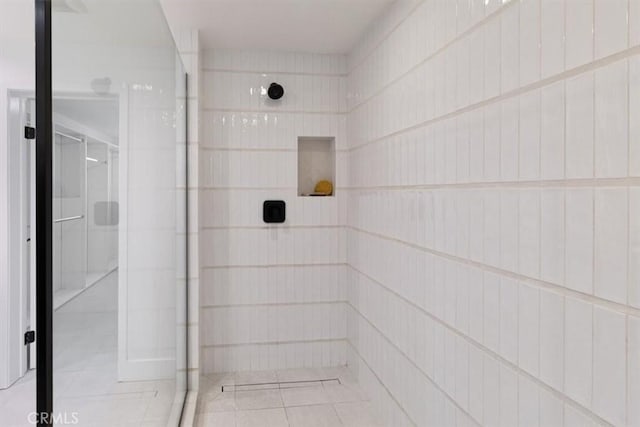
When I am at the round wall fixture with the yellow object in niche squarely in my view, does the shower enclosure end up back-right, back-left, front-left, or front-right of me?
back-right

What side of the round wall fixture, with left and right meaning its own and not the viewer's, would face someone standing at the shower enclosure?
front

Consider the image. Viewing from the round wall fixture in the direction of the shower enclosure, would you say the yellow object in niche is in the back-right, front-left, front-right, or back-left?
back-left

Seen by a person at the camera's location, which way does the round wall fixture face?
facing the viewer
